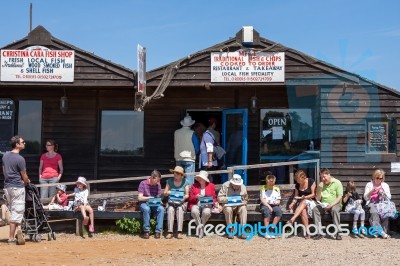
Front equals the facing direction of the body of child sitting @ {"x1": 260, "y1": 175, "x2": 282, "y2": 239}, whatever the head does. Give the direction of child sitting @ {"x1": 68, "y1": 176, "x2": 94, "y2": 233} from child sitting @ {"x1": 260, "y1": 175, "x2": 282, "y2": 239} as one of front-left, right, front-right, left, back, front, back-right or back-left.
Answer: right

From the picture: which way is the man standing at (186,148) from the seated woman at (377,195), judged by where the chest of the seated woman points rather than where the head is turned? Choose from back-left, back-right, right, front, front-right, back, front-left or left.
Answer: right

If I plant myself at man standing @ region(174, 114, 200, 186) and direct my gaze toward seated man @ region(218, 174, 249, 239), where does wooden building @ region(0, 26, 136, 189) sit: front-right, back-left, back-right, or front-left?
back-right

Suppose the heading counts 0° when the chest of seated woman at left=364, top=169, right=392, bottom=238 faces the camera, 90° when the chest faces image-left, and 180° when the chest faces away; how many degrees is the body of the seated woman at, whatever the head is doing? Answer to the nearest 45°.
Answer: approximately 0°

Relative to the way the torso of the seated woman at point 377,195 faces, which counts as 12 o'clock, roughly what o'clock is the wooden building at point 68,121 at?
The wooden building is roughly at 3 o'clock from the seated woman.

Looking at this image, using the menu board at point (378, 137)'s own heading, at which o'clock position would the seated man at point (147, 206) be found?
The seated man is roughly at 2 o'clock from the menu board.

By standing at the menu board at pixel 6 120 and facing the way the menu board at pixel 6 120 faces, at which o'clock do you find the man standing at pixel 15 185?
The man standing is roughly at 12 o'clock from the menu board.

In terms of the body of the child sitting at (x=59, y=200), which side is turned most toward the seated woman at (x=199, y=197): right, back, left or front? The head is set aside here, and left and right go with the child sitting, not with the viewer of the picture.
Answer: back

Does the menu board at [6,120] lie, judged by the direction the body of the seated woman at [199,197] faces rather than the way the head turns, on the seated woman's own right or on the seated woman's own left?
on the seated woman's own right
